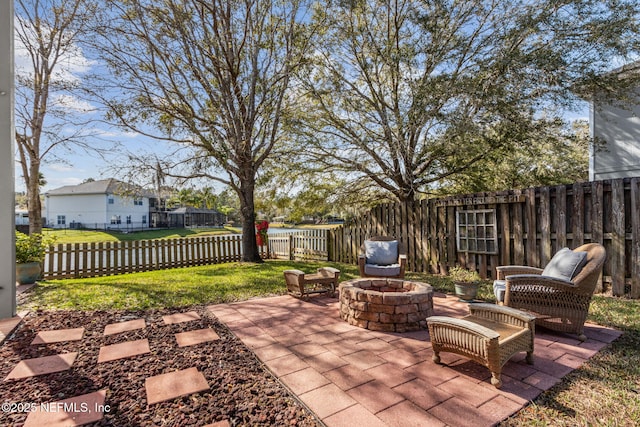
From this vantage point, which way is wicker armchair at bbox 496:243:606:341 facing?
to the viewer's left

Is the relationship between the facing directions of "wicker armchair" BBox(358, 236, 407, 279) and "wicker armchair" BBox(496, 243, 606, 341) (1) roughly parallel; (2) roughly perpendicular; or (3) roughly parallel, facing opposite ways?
roughly perpendicular

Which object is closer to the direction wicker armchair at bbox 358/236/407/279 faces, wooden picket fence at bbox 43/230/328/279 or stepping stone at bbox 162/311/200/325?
the stepping stone

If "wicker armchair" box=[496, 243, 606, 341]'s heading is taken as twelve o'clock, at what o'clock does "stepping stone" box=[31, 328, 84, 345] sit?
The stepping stone is roughly at 11 o'clock from the wicker armchair.

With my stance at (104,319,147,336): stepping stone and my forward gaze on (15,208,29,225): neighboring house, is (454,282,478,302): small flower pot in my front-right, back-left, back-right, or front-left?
back-right

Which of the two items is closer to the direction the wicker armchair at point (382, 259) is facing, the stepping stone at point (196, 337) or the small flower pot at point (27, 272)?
the stepping stone

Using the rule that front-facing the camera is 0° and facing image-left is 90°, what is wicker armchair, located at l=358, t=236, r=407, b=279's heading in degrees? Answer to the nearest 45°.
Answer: approximately 0°

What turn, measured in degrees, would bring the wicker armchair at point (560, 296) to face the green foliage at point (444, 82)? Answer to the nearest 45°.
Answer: approximately 45° to its right

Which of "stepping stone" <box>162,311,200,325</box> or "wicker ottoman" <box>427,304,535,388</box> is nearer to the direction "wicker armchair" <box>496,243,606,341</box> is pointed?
the stepping stone
